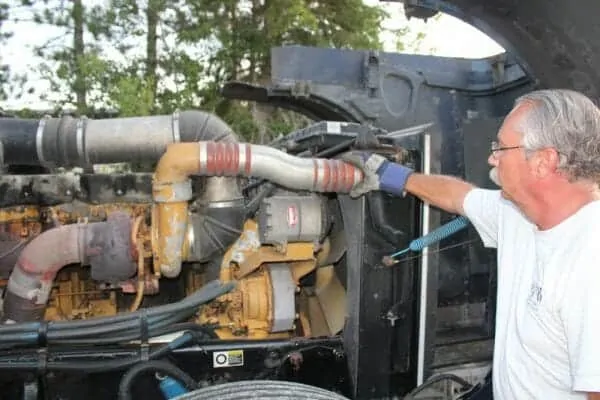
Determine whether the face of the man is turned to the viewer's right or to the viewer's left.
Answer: to the viewer's left

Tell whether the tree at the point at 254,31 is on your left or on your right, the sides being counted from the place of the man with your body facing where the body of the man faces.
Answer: on your right

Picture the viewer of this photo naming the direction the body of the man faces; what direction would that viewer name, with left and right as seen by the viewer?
facing the viewer and to the left of the viewer

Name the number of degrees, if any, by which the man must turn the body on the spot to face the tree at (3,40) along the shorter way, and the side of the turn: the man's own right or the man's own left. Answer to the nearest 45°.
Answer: approximately 90° to the man's own right

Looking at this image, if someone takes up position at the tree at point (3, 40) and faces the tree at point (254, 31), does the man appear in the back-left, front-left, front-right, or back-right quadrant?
front-right

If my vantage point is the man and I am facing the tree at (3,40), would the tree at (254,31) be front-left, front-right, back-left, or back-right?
front-right
